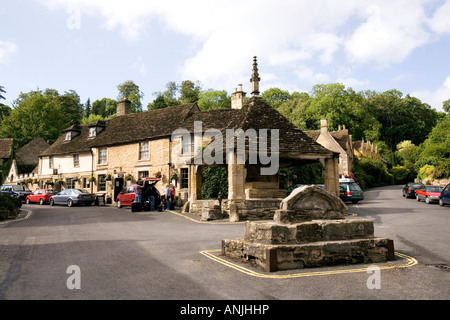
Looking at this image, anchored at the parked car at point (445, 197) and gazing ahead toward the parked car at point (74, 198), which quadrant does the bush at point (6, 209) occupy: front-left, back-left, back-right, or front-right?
front-left
